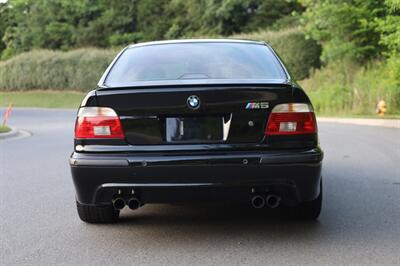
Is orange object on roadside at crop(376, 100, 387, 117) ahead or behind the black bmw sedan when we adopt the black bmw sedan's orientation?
ahead

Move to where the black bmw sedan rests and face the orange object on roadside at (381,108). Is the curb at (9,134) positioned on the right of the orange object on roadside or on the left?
left

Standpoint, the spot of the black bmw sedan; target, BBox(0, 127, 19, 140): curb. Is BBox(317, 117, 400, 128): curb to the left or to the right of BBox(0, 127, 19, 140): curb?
right

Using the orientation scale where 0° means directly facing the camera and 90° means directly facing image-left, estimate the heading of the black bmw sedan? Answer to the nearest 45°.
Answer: approximately 180°

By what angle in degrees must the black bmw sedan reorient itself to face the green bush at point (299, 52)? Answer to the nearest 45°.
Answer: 0° — it already faces it

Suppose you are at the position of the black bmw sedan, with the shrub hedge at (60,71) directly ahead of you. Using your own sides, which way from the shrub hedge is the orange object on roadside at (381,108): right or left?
right

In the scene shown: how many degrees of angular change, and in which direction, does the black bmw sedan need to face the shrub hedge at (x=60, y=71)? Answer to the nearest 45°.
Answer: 0° — it already faces it

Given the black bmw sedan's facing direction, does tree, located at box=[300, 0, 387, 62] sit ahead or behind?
ahead

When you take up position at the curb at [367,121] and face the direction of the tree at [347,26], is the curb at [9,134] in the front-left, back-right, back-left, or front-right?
back-left
